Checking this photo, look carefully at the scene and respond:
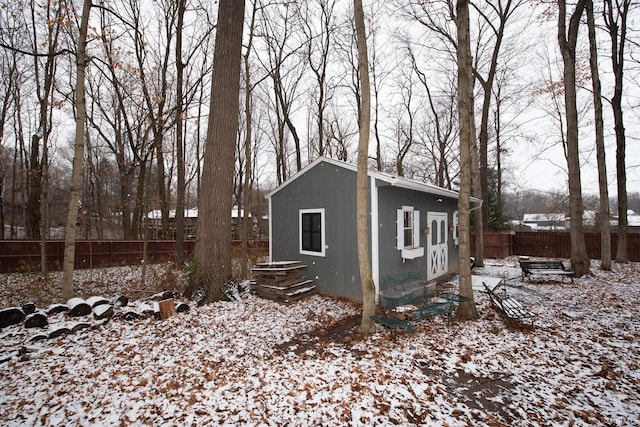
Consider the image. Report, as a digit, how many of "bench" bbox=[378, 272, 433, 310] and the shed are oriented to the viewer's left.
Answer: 0

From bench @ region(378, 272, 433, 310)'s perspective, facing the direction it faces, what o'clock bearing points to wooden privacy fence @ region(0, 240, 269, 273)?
The wooden privacy fence is roughly at 5 o'clock from the bench.

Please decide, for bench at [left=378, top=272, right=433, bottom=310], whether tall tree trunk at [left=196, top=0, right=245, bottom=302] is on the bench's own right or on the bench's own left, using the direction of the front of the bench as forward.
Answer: on the bench's own right

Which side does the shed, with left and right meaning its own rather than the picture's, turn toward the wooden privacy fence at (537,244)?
left

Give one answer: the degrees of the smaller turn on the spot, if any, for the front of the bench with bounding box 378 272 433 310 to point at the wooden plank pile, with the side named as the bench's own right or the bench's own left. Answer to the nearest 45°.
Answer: approximately 135° to the bench's own right

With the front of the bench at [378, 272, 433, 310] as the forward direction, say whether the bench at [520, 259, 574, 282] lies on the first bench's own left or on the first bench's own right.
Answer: on the first bench's own left

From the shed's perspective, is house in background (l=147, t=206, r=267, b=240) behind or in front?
behind

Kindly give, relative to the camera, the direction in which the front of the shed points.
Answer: facing the viewer and to the right of the viewer

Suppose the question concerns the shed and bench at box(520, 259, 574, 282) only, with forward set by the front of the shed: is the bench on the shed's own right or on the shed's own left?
on the shed's own left

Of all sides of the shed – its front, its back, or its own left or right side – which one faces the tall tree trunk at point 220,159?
right
